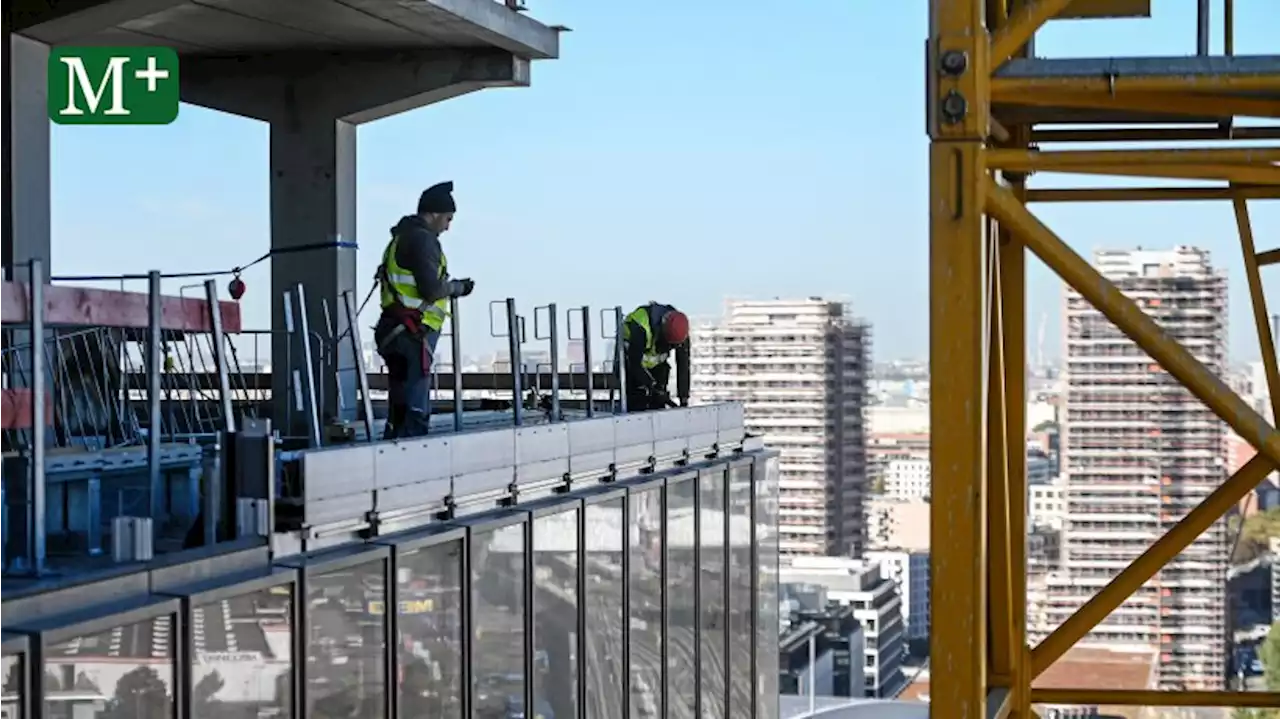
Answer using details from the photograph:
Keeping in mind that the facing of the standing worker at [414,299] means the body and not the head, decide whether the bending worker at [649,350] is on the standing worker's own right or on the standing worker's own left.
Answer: on the standing worker's own left

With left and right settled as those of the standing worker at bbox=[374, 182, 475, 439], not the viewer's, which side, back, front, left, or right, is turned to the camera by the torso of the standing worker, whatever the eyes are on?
right

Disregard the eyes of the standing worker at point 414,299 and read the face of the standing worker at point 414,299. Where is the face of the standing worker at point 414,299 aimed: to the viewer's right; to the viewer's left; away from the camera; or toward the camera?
to the viewer's right

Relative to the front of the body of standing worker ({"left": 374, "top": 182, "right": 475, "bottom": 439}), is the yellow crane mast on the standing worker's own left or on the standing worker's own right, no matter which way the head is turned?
on the standing worker's own right
